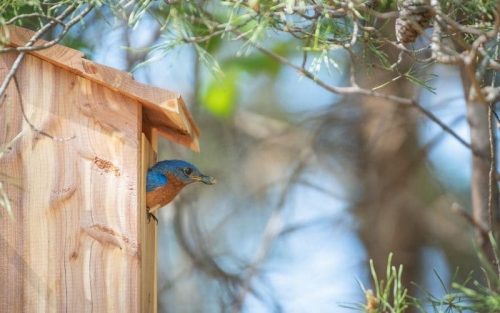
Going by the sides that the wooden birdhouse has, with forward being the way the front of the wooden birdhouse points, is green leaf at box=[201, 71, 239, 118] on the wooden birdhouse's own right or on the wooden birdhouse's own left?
on the wooden birdhouse's own left

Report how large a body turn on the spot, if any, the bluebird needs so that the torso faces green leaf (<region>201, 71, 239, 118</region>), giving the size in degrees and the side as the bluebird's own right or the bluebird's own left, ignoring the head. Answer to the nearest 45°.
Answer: approximately 90° to the bluebird's own left

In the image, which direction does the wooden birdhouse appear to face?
to the viewer's right

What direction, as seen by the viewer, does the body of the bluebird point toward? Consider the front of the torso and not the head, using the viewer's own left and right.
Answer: facing to the right of the viewer
